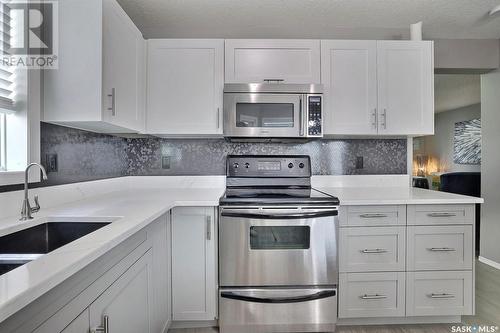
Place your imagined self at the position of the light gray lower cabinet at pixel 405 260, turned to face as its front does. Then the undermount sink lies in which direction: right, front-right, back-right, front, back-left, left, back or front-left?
front-right

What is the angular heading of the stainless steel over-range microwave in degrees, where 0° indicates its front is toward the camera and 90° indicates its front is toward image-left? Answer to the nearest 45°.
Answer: approximately 0°

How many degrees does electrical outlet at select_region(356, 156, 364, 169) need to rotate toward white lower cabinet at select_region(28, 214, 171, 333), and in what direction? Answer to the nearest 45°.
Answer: approximately 45° to its right

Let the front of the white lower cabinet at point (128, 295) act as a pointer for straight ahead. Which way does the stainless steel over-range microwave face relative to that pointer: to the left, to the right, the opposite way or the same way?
to the right

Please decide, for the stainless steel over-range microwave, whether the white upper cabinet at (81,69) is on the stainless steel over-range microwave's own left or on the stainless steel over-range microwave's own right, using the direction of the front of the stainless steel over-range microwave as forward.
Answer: on the stainless steel over-range microwave's own right

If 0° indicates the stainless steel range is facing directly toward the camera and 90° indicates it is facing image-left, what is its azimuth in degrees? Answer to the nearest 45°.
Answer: approximately 0°

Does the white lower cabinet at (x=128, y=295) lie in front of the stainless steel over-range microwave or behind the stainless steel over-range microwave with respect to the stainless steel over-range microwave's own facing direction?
in front

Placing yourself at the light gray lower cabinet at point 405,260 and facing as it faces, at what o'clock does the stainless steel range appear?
The stainless steel range is roughly at 2 o'clock from the light gray lower cabinet.

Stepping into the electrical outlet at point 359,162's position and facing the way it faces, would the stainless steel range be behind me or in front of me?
in front
